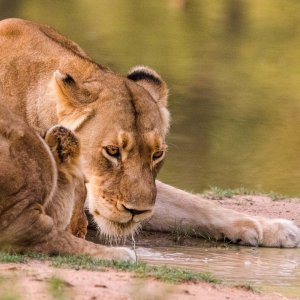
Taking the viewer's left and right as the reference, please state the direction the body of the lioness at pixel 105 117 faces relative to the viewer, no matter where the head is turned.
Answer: facing the viewer and to the right of the viewer

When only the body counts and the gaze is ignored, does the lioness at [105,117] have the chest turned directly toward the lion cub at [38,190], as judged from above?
no
